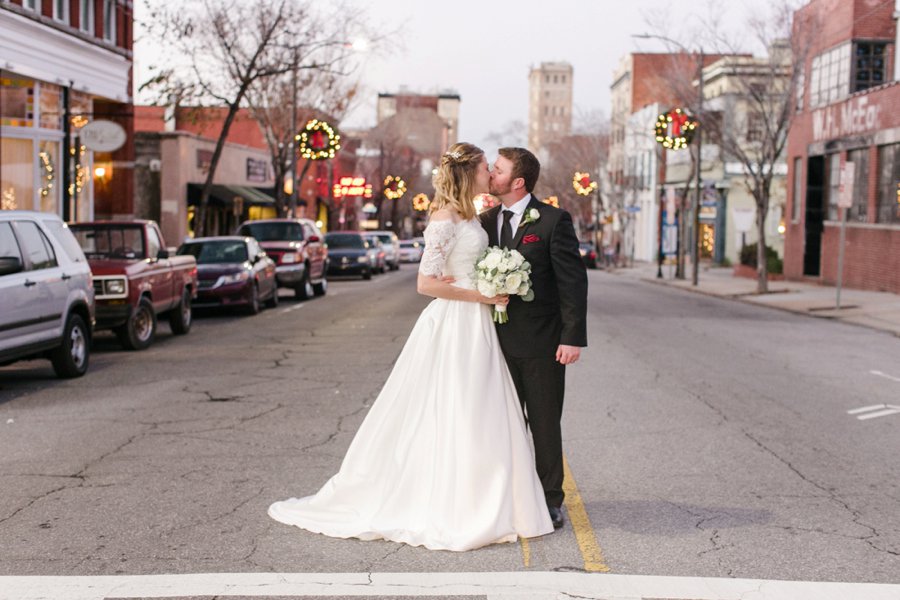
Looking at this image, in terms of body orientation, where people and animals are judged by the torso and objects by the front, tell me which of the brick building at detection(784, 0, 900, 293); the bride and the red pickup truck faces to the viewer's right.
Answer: the bride

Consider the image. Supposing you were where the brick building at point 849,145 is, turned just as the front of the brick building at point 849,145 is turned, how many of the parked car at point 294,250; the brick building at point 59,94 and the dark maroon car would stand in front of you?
3

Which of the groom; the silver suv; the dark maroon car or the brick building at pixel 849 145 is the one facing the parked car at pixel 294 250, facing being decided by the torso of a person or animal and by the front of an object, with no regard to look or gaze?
the brick building

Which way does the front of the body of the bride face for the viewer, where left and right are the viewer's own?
facing to the right of the viewer

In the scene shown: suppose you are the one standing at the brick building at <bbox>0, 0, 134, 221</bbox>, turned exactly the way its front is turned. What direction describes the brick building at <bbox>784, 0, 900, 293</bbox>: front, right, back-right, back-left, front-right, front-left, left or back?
front-left

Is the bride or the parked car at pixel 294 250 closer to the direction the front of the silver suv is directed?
the bride

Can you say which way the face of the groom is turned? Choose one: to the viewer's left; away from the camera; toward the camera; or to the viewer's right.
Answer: to the viewer's left

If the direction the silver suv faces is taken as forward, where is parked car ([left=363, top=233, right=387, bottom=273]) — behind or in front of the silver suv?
behind

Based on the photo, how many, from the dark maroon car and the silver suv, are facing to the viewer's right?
0

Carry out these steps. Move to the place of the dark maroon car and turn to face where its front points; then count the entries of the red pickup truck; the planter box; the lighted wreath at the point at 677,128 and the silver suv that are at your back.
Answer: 2

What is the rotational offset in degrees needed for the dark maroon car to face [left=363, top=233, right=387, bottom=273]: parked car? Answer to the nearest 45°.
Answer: approximately 135° to its right

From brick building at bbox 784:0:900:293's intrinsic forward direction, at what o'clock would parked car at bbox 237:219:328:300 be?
The parked car is roughly at 12 o'clock from the brick building.

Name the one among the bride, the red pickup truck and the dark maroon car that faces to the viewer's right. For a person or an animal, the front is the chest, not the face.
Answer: the bride

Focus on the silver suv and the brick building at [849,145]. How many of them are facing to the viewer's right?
0

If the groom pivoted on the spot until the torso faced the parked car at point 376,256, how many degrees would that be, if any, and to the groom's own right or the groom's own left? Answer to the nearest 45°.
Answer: approximately 135° to the groom's own right

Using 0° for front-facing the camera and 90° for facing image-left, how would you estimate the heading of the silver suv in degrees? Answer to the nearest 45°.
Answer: approximately 45°

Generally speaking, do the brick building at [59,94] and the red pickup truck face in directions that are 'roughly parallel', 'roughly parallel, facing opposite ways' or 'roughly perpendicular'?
roughly perpendicular
